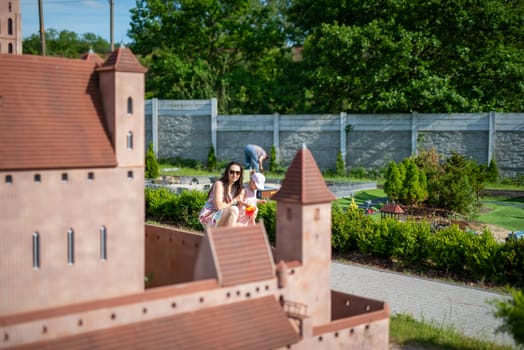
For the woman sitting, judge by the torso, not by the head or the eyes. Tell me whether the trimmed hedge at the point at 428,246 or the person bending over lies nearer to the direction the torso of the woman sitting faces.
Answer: the trimmed hedge

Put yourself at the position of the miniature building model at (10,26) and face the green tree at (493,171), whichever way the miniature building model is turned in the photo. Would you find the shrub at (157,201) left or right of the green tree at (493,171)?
left

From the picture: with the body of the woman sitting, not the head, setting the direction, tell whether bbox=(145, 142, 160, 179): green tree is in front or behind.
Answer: behind

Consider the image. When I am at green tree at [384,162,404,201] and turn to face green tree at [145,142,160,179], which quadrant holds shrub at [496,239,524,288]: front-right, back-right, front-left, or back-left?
back-left

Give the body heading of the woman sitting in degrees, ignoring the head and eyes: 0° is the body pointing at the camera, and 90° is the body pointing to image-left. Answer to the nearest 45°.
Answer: approximately 315°

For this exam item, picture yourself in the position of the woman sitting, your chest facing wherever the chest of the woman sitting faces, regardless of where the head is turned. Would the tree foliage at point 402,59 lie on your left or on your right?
on your left
